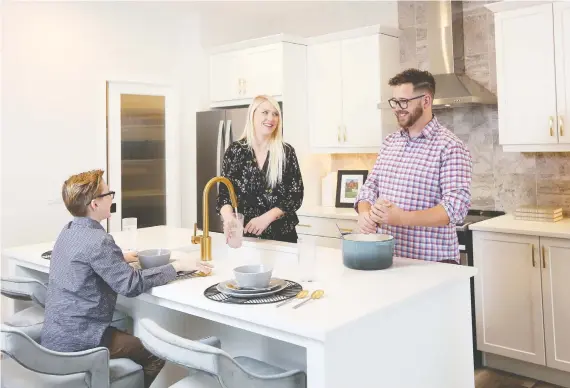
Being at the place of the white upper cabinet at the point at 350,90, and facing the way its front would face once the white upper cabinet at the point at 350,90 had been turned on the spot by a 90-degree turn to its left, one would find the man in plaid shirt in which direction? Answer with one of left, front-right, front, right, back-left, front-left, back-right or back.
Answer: front-right

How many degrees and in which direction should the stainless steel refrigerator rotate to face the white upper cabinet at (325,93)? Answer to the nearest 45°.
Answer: approximately 135° to its left

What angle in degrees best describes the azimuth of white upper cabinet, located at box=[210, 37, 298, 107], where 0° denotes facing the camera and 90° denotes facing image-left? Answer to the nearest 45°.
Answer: approximately 45°

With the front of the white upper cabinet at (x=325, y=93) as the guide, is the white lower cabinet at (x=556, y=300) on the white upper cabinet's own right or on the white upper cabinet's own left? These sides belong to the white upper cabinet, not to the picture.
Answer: on the white upper cabinet's own left

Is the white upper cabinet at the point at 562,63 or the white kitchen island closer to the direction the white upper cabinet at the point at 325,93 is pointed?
the white kitchen island

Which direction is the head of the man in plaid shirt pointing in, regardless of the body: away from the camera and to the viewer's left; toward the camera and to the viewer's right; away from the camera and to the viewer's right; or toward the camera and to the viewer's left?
toward the camera and to the viewer's left

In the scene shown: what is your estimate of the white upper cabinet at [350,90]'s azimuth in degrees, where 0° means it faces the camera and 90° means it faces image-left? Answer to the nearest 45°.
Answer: approximately 45°

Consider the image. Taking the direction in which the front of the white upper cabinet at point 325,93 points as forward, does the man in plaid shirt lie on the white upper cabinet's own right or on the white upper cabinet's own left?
on the white upper cabinet's own left

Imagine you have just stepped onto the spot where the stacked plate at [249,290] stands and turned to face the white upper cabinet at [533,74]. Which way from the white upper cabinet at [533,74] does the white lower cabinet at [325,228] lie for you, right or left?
left

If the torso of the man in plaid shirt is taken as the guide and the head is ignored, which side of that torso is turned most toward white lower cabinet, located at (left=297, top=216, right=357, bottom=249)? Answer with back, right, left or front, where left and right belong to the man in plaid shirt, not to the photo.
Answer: right

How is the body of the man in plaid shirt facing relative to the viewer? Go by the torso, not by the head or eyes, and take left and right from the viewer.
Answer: facing the viewer and to the left of the viewer
